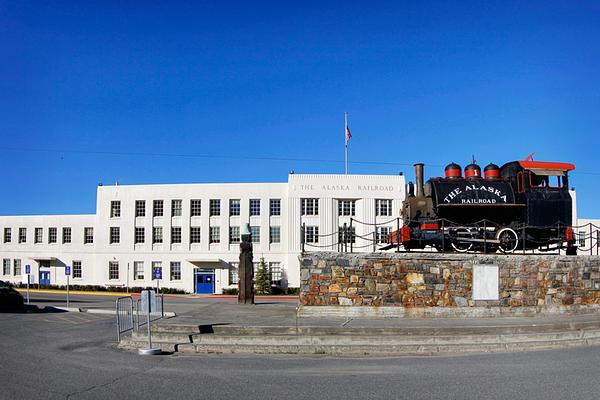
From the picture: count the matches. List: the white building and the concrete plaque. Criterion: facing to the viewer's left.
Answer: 0

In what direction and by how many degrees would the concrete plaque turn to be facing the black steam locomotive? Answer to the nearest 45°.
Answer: approximately 180°

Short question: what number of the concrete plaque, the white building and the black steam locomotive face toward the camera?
2

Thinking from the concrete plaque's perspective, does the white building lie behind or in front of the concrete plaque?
behind

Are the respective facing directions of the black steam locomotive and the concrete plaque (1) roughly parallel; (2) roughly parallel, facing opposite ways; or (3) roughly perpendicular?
roughly perpendicular

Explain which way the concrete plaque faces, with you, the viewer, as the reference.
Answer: facing the viewer

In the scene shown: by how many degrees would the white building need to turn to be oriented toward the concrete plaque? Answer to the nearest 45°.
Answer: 0° — it already faces it

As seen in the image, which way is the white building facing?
toward the camera

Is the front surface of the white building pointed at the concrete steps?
yes

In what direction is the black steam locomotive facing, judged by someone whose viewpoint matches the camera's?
facing to the left of the viewer

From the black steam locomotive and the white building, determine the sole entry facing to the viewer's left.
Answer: the black steam locomotive
